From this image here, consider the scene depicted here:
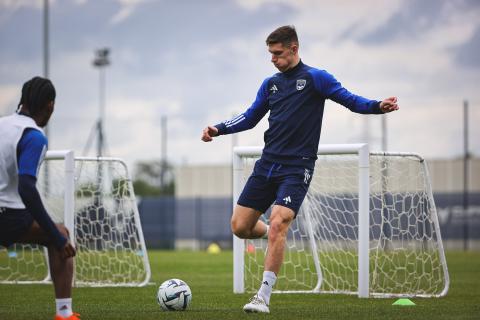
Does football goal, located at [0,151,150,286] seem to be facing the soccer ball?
no

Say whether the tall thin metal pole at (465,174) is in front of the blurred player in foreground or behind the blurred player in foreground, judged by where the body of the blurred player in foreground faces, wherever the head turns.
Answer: in front

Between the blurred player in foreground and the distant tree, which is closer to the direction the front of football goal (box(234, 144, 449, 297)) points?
the blurred player in foreground

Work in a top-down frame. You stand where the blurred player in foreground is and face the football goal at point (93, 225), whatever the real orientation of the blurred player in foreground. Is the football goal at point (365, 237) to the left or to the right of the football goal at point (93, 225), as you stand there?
right

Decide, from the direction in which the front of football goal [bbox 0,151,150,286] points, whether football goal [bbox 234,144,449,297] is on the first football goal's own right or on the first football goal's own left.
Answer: on the first football goal's own left

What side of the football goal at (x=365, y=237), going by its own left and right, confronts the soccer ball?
front

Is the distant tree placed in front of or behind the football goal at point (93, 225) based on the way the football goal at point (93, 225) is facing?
behind

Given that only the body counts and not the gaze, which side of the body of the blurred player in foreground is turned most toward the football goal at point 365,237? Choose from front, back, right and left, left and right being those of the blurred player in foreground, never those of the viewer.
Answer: front

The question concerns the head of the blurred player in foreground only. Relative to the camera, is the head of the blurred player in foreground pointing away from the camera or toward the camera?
away from the camera

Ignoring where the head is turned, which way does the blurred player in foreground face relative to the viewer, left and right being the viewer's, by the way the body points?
facing away from the viewer and to the right of the viewer

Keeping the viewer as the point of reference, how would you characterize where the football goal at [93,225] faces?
facing the viewer and to the left of the viewer

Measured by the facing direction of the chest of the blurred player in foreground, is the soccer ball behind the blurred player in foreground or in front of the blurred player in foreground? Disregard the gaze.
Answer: in front

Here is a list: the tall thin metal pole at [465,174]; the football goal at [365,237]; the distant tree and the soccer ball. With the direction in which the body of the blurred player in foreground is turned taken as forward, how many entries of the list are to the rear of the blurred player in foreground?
0

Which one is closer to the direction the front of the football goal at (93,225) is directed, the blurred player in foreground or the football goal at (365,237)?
the blurred player in foreground

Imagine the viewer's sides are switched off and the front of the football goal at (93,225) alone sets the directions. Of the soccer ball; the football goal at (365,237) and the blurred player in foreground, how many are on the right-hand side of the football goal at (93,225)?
0

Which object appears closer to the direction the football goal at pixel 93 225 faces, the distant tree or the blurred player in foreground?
the blurred player in foreground

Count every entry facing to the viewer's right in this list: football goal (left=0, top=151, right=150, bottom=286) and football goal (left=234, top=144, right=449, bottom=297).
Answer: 0

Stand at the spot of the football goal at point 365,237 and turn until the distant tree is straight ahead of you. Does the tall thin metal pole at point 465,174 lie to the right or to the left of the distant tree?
right
